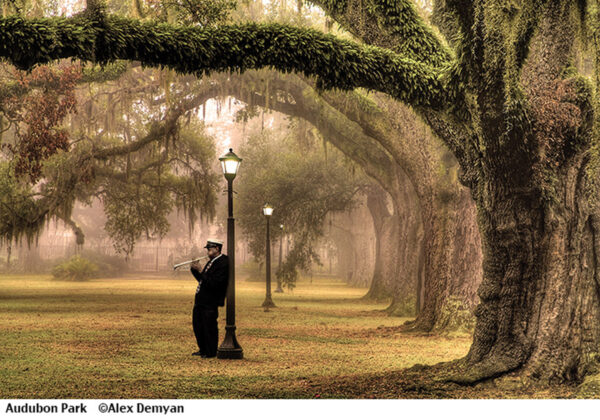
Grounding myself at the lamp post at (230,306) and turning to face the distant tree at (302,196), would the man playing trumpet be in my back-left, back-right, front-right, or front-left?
back-left

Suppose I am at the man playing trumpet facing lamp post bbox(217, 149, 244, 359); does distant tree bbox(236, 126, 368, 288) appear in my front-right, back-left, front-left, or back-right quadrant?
front-left

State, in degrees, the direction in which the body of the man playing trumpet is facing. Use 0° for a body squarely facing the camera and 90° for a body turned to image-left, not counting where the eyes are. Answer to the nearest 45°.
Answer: approximately 90°

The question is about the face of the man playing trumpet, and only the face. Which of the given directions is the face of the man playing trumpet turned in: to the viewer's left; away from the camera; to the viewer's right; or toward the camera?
to the viewer's left

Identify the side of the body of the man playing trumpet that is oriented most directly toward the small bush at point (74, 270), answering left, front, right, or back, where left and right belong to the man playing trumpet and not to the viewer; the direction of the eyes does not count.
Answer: right

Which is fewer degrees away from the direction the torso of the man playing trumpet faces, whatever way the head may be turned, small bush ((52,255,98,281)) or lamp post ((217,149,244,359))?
the small bush
